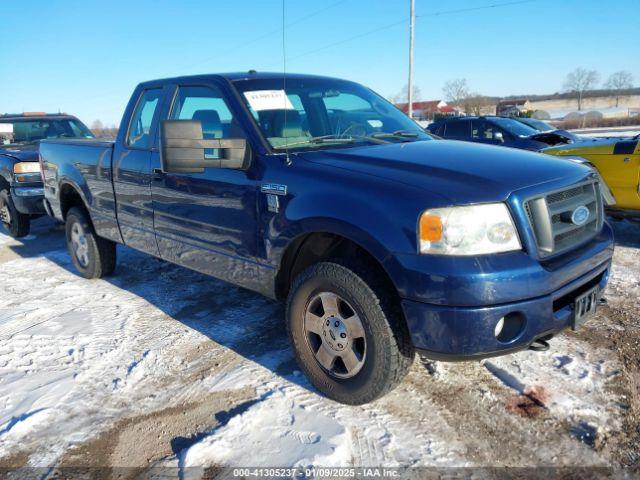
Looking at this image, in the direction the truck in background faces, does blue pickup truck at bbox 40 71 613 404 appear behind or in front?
in front

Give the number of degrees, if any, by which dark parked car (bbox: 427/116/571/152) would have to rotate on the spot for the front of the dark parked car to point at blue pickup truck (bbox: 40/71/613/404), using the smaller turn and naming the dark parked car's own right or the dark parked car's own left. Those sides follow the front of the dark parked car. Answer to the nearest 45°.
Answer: approximately 45° to the dark parked car's own right

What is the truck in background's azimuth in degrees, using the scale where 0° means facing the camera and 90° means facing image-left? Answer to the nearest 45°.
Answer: approximately 315°

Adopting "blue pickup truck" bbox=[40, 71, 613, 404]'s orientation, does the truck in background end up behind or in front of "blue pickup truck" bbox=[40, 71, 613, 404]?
behind

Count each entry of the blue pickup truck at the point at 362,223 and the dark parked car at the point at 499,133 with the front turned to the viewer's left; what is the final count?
0

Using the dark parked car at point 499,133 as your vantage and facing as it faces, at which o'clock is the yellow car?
The yellow car is roughly at 1 o'clock from the dark parked car.

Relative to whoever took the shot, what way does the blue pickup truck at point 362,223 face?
facing the viewer and to the right of the viewer

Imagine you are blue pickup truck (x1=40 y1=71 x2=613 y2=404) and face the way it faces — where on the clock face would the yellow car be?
The yellow car is roughly at 9 o'clock from the blue pickup truck.
